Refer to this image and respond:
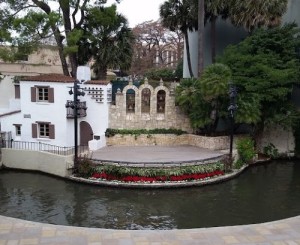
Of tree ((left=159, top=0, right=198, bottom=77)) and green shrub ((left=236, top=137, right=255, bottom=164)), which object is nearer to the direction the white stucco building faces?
the green shrub

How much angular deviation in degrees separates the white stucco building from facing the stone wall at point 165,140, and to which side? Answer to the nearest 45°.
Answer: approximately 45° to its left

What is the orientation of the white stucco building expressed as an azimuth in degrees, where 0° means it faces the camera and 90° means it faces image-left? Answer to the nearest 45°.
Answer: approximately 315°

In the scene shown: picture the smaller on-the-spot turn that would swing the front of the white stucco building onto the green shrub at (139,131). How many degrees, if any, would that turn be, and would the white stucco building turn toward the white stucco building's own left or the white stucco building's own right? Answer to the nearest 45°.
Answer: approximately 45° to the white stucco building's own left

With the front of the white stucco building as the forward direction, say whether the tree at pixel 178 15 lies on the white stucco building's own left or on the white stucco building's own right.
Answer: on the white stucco building's own left

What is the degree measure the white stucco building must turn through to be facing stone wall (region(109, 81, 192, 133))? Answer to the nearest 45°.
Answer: approximately 45° to its left
